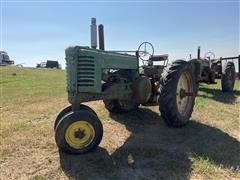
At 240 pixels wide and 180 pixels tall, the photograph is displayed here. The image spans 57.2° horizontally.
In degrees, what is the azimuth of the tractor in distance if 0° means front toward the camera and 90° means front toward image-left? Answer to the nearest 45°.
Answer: approximately 45°

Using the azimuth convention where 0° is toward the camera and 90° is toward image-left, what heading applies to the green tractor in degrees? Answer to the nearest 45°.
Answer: approximately 45°
